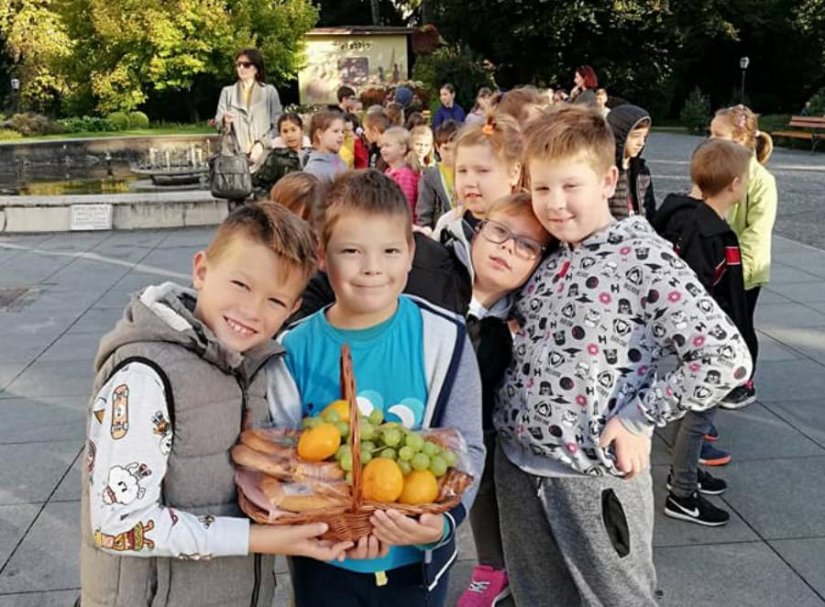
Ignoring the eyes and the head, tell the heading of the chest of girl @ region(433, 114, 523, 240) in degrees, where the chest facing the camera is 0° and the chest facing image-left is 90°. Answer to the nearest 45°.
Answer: approximately 45°

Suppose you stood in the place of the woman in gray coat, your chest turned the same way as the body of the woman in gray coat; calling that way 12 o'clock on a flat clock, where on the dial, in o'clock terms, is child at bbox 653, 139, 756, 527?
The child is roughly at 10 o'clock from the woman in gray coat.

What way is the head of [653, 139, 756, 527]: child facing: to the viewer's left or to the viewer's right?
to the viewer's right
